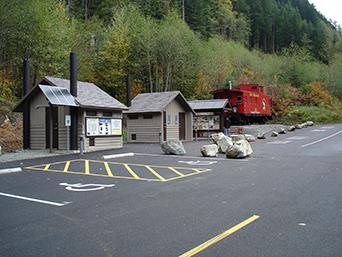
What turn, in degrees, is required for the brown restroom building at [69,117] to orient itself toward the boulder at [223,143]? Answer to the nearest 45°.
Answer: approximately 90° to its left

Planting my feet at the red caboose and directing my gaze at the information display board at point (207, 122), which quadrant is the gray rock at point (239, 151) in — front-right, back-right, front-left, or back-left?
front-left

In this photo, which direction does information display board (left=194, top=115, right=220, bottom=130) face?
toward the camera

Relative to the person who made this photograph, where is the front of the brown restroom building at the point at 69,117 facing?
facing the viewer and to the left of the viewer

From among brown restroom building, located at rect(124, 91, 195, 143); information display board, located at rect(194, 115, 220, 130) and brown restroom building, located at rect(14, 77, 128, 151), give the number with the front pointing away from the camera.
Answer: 0

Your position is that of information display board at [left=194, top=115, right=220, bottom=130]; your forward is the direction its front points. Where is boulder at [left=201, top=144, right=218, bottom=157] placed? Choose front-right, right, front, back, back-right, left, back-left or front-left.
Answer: front

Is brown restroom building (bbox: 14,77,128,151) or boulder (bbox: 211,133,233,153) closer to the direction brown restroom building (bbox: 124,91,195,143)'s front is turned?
the boulder

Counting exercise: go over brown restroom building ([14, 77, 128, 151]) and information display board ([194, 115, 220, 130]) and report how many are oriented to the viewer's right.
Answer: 0

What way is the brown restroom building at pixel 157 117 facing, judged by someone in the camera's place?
facing the viewer and to the right of the viewer

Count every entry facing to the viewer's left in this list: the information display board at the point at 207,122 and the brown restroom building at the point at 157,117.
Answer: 0

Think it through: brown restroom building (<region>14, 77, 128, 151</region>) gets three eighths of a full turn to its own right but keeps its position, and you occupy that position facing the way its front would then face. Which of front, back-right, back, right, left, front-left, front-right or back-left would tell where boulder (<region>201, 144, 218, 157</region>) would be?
back-right

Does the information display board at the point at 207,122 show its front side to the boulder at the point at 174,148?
yes

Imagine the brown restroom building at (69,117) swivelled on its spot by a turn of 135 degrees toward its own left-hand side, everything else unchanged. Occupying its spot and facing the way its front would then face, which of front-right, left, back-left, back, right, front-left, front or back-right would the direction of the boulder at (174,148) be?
front-right

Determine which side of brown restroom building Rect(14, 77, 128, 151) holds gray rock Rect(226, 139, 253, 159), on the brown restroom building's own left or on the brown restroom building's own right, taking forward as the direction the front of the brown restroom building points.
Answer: on the brown restroom building's own left

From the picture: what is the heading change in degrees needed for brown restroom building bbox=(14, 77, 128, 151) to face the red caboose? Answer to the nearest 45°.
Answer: approximately 180°

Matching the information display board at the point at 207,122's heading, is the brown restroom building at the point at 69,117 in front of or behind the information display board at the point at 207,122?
in front

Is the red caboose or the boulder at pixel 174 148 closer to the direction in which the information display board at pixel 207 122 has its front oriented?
the boulder

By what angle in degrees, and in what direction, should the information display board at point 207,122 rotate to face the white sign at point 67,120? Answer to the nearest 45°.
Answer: approximately 45° to its right

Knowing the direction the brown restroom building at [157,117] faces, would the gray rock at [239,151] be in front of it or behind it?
in front
